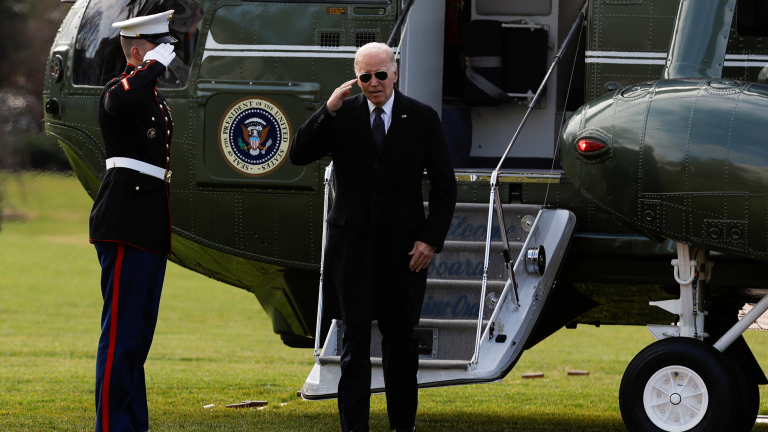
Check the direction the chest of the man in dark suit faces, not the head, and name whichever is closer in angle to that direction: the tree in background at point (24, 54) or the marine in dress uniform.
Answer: the marine in dress uniform

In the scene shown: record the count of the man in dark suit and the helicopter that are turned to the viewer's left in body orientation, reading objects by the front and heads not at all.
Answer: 1

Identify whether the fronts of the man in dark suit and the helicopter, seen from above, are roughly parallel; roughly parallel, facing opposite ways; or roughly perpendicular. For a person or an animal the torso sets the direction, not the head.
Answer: roughly perpendicular

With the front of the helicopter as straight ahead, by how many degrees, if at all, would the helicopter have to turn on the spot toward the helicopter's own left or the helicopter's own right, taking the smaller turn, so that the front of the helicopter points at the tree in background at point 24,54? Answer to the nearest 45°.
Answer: approximately 45° to the helicopter's own right

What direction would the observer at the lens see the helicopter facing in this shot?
facing to the left of the viewer

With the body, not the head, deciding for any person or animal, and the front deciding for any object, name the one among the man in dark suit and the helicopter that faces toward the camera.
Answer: the man in dark suit

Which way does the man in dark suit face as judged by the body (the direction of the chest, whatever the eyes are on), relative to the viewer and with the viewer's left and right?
facing the viewer

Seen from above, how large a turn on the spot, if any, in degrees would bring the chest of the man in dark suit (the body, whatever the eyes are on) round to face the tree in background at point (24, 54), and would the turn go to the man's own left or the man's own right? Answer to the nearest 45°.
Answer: approximately 180°

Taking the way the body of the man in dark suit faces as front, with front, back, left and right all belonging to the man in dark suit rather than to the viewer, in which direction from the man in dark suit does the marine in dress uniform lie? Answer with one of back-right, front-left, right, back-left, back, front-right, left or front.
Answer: right

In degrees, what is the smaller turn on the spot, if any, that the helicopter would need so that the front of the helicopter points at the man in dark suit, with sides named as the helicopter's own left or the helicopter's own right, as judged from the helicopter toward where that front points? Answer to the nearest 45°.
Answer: approximately 45° to the helicopter's own left
